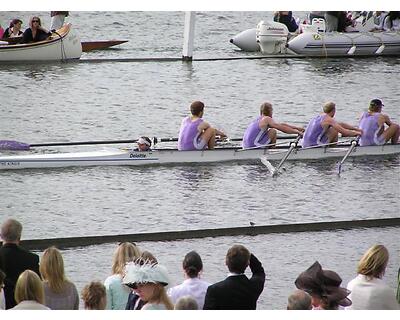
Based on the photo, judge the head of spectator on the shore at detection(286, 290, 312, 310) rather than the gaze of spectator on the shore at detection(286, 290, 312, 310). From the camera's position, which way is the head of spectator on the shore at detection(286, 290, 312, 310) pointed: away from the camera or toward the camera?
away from the camera

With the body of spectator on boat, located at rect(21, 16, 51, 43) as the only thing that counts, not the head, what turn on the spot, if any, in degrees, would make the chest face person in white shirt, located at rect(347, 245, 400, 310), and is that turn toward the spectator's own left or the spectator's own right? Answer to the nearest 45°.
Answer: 0° — they already face them

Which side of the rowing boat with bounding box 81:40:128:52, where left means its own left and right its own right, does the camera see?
right

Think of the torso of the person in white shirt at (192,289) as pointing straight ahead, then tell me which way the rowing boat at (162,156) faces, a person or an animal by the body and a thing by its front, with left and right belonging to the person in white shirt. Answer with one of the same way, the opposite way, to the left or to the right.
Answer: to the left

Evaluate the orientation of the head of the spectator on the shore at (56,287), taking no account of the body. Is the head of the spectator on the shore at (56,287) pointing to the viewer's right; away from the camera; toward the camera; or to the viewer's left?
away from the camera

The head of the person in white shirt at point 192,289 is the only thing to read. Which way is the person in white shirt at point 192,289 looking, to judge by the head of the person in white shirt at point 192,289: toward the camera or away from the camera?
away from the camera

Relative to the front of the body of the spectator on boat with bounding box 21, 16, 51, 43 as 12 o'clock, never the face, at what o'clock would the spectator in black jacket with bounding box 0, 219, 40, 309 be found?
The spectator in black jacket is roughly at 12 o'clock from the spectator on boat.

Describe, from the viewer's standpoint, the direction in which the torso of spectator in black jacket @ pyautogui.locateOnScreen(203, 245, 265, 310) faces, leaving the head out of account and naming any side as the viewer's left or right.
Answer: facing away from the viewer

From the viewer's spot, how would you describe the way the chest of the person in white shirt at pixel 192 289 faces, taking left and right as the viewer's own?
facing away from the viewer

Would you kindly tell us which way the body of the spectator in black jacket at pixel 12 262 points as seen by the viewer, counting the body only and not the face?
away from the camera

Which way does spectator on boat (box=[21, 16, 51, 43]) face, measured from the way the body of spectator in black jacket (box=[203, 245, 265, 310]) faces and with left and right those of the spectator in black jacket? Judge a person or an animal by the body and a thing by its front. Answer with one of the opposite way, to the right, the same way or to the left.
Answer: the opposite way

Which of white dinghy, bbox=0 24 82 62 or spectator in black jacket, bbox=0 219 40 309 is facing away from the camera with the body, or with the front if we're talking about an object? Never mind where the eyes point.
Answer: the spectator in black jacket
